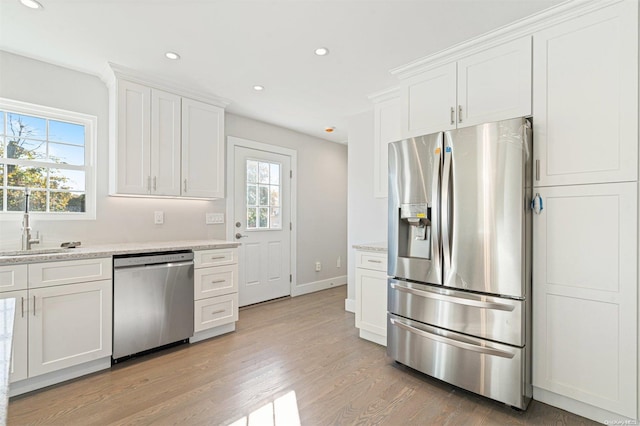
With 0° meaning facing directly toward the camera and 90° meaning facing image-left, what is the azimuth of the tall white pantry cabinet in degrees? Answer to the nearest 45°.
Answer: approximately 45°

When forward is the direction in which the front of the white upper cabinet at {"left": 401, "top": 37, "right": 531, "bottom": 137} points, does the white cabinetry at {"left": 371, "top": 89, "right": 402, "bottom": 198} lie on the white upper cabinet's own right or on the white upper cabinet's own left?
on the white upper cabinet's own right

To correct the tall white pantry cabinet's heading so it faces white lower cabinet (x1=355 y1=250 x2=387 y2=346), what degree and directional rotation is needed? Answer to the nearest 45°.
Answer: approximately 45° to its right

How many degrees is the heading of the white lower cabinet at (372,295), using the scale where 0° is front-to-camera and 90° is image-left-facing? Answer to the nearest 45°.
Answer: approximately 45°

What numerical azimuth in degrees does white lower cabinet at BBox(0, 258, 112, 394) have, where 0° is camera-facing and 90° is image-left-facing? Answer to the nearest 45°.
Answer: approximately 315°
